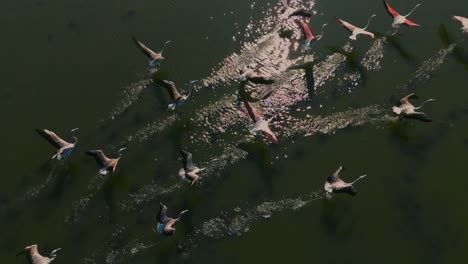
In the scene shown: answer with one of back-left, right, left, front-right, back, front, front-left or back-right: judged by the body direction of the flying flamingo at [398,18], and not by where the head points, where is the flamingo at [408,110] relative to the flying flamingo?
back-right

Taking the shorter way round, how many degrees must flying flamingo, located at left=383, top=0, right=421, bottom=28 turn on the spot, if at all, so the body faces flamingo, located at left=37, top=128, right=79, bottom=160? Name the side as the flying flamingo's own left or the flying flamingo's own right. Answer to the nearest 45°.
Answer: approximately 180°

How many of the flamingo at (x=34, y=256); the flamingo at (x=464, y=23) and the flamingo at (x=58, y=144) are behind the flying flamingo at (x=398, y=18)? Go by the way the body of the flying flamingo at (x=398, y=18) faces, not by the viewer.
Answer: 2

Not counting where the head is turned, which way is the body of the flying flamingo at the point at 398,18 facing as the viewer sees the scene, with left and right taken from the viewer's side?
facing away from the viewer and to the right of the viewer

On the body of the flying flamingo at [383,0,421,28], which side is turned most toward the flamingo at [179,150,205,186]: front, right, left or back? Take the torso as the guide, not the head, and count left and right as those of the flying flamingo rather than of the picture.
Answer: back

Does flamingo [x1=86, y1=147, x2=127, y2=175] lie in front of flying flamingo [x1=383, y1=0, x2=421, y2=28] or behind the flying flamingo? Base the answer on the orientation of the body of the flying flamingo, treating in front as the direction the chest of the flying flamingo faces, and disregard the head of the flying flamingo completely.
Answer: behind

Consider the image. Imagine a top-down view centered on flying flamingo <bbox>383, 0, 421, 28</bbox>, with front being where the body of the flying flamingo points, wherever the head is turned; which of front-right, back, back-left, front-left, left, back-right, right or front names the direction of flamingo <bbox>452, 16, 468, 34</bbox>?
front-right

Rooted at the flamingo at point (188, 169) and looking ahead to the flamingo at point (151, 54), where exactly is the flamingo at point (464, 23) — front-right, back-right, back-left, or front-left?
front-right

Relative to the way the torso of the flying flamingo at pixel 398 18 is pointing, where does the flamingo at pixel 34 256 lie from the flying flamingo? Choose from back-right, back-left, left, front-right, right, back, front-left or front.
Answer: back

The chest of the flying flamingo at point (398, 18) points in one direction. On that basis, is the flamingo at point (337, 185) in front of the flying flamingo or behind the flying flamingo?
behind
